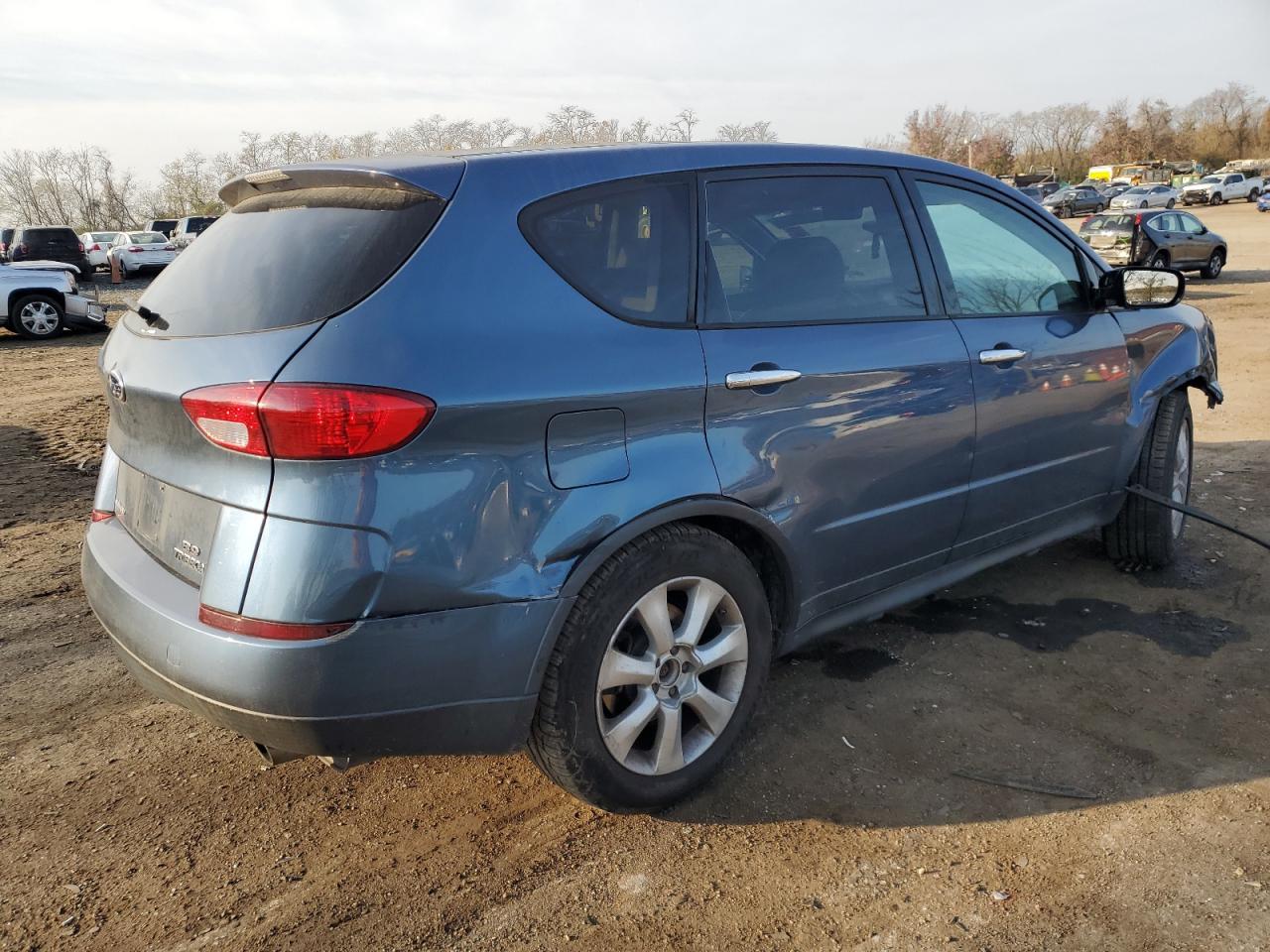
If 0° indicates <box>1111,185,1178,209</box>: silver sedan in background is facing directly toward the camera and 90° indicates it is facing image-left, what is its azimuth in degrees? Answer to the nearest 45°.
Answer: approximately 45°

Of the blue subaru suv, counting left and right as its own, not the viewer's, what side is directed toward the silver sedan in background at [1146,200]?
front

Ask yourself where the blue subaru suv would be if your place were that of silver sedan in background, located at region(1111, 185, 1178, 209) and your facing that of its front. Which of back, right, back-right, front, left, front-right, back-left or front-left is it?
front-left

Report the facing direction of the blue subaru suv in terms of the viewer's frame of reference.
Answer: facing away from the viewer and to the right of the viewer
